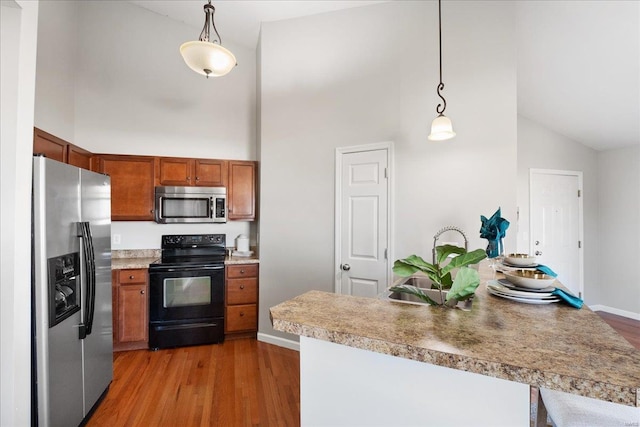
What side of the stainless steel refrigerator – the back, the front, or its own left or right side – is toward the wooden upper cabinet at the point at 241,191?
left

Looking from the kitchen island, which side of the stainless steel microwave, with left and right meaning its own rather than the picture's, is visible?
front

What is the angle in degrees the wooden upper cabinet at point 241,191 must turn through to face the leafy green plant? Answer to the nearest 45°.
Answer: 0° — it already faces it

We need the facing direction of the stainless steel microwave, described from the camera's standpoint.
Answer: facing the viewer

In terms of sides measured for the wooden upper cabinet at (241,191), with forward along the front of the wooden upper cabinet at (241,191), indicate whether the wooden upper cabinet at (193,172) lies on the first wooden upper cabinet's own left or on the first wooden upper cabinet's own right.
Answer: on the first wooden upper cabinet's own right

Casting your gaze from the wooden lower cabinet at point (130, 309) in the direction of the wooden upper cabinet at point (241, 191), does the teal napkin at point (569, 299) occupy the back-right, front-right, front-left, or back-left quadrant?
front-right

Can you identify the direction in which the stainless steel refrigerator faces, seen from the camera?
facing the viewer and to the right of the viewer

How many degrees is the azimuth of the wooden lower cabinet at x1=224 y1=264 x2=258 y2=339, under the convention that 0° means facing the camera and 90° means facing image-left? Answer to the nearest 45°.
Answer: approximately 0°

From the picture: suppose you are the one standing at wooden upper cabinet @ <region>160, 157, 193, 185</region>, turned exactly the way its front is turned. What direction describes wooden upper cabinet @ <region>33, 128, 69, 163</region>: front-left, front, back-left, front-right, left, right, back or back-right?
front-right

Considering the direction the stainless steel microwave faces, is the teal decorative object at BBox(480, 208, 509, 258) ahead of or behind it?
ahead

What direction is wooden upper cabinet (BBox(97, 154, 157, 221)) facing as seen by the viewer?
toward the camera

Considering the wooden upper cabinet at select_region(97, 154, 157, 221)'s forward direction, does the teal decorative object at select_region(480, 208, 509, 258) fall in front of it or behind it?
in front

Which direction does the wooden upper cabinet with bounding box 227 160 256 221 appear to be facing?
toward the camera

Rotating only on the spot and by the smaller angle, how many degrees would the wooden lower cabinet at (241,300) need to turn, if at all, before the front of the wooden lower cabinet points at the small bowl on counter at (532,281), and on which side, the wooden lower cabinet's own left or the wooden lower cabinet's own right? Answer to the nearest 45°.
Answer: approximately 45° to the wooden lower cabinet's own left

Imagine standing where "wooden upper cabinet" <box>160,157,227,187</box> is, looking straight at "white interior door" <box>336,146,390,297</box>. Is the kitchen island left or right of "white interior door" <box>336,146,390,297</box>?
right

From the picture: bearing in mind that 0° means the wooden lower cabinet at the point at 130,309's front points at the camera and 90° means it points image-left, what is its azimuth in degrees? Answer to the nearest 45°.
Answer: approximately 0°

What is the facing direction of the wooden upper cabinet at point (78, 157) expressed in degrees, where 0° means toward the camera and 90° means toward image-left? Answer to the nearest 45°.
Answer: approximately 315°

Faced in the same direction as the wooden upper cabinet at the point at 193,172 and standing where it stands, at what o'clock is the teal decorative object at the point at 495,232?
The teal decorative object is roughly at 11 o'clock from the wooden upper cabinet.
